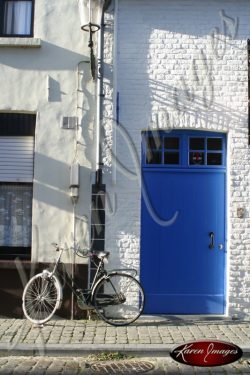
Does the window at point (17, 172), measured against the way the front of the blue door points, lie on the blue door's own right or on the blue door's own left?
on the blue door's own right

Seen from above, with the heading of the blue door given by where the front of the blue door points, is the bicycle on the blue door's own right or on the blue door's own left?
on the blue door's own right

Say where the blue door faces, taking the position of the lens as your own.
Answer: facing the viewer

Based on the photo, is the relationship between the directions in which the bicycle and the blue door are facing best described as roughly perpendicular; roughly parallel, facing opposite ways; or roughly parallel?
roughly perpendicular

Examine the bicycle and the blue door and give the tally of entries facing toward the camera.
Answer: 1

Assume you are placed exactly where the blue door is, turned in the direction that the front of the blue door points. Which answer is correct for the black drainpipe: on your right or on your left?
on your right
